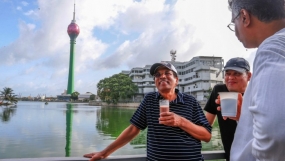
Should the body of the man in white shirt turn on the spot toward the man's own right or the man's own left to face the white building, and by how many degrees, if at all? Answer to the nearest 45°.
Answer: approximately 45° to the man's own right

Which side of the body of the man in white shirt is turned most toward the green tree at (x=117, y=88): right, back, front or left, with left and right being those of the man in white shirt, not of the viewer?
front

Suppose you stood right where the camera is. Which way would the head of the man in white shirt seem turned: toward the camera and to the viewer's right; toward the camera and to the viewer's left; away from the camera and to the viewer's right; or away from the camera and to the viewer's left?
away from the camera and to the viewer's left

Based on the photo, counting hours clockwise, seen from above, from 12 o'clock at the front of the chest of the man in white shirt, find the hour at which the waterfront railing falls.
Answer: The waterfront railing is roughly at 12 o'clock from the man in white shirt.

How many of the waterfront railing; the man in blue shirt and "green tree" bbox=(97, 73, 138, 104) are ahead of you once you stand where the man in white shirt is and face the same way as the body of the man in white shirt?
3

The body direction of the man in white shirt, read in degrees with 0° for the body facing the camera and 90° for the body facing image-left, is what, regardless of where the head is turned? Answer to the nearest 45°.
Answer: approximately 135°
